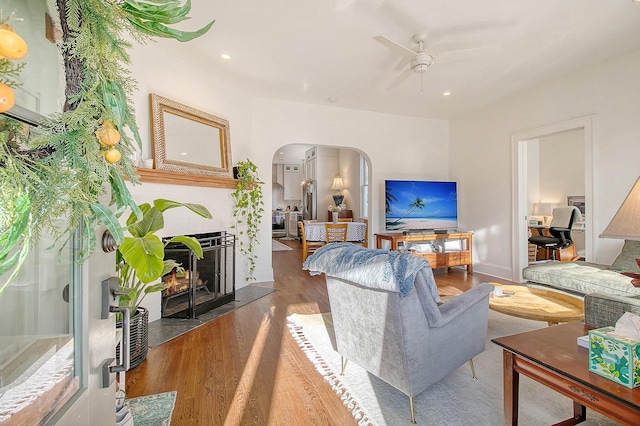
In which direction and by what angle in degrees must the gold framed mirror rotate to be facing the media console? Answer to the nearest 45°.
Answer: approximately 45° to its left

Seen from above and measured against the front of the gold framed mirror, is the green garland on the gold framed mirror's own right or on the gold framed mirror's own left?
on the gold framed mirror's own right

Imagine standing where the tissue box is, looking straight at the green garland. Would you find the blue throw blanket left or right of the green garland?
right

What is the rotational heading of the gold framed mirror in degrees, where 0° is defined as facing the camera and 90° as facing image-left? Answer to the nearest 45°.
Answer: approximately 315°

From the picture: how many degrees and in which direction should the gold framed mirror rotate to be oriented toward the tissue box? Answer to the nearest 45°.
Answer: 0° — it already faces it
